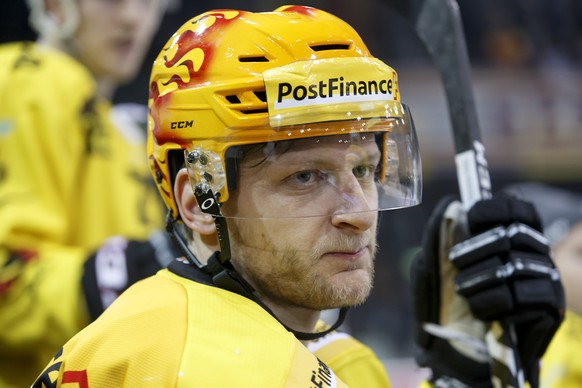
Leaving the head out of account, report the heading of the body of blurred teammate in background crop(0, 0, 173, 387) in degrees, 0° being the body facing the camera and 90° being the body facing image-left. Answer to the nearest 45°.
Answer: approximately 315°

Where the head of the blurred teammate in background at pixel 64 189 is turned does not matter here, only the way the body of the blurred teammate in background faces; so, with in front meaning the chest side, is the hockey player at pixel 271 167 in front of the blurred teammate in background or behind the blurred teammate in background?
in front

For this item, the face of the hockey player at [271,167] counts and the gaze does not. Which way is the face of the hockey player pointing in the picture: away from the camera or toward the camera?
toward the camera

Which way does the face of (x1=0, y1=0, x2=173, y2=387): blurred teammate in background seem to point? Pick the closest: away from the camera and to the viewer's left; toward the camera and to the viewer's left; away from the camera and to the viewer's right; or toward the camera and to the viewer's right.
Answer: toward the camera and to the viewer's right
